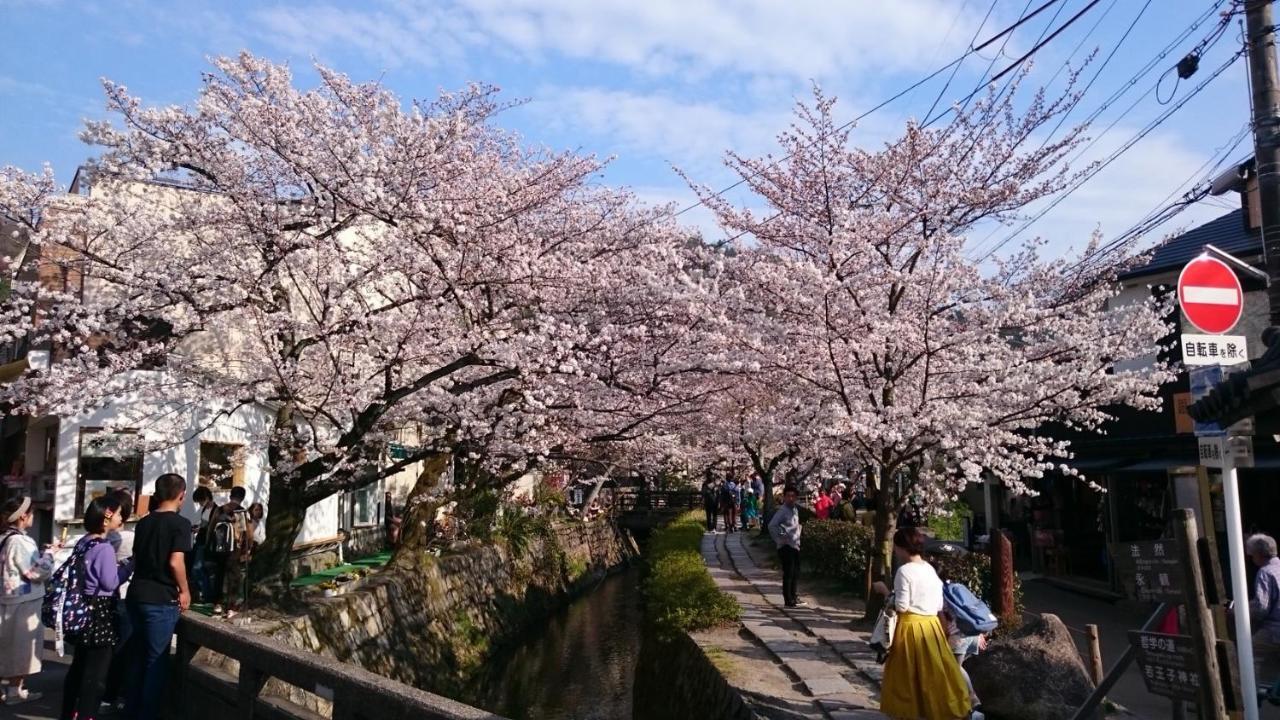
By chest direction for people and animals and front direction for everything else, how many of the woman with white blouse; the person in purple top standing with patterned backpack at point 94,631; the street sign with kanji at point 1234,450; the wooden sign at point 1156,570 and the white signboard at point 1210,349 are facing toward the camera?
3

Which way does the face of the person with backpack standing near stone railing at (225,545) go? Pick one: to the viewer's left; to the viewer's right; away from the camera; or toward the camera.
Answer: away from the camera

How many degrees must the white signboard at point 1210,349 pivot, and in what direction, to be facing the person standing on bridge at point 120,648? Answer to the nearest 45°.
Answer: approximately 45° to its right

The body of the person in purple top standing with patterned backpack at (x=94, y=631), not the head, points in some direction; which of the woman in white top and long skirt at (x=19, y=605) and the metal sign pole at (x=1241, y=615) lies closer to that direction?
the metal sign pole

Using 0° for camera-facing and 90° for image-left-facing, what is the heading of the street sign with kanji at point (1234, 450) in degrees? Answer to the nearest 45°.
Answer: approximately 0°

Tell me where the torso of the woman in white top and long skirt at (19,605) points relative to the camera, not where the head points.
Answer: to the viewer's right

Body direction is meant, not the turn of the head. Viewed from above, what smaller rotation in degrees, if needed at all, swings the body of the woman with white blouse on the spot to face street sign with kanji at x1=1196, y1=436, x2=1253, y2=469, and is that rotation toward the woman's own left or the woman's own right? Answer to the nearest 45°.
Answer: approximately 135° to the woman's own right

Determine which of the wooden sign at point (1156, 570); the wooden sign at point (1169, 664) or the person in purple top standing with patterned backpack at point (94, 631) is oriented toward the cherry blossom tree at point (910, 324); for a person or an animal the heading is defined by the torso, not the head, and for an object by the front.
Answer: the person in purple top standing with patterned backpack

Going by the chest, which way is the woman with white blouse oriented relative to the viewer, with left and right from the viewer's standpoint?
facing away from the viewer and to the left of the viewer
